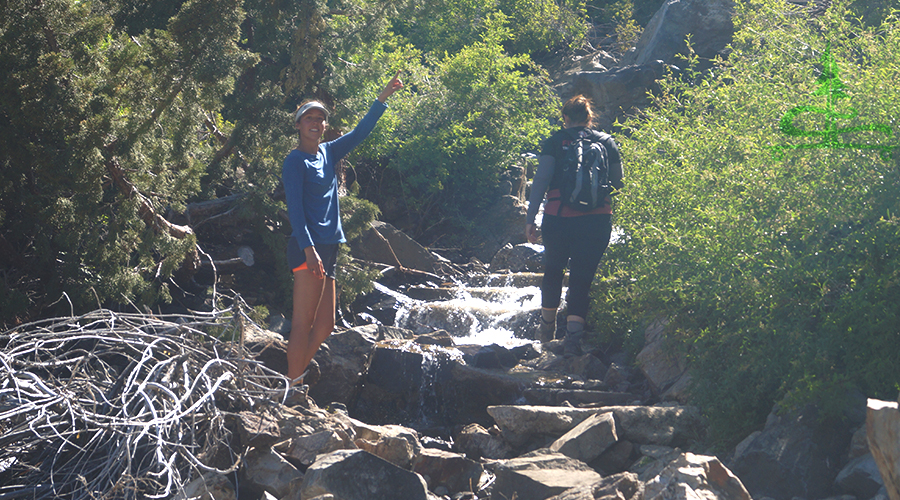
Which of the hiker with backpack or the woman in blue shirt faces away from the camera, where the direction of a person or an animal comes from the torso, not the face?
the hiker with backpack

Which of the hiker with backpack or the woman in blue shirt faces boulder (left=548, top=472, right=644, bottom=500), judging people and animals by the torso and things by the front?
the woman in blue shirt

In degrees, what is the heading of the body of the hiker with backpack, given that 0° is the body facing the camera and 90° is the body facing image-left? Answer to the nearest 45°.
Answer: approximately 180°

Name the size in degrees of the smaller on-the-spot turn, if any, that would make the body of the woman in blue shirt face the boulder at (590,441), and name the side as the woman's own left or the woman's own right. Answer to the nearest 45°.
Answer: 0° — they already face it

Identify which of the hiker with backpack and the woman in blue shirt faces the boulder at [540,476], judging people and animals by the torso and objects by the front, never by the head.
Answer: the woman in blue shirt

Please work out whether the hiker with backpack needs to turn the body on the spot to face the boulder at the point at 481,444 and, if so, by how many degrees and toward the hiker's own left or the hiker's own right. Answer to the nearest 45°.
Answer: approximately 180°

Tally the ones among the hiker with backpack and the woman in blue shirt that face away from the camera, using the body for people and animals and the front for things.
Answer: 1

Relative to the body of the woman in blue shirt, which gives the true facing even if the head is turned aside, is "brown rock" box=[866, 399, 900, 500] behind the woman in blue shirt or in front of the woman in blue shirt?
in front

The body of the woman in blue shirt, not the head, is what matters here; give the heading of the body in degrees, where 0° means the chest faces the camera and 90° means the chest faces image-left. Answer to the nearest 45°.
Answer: approximately 315°

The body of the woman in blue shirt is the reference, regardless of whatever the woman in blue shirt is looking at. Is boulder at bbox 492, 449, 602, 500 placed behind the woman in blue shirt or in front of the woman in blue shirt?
in front

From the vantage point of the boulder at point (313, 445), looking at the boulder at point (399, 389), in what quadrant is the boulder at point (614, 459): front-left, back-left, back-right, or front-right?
front-right

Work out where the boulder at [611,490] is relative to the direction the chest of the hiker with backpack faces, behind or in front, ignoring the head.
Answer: behind
